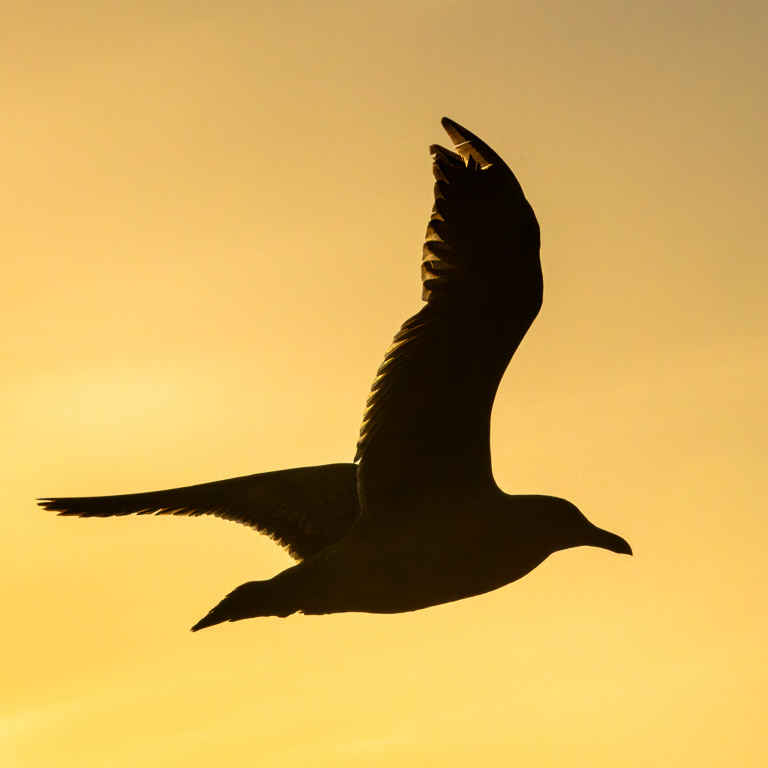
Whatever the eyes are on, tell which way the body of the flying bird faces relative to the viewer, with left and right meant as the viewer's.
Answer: facing to the right of the viewer
